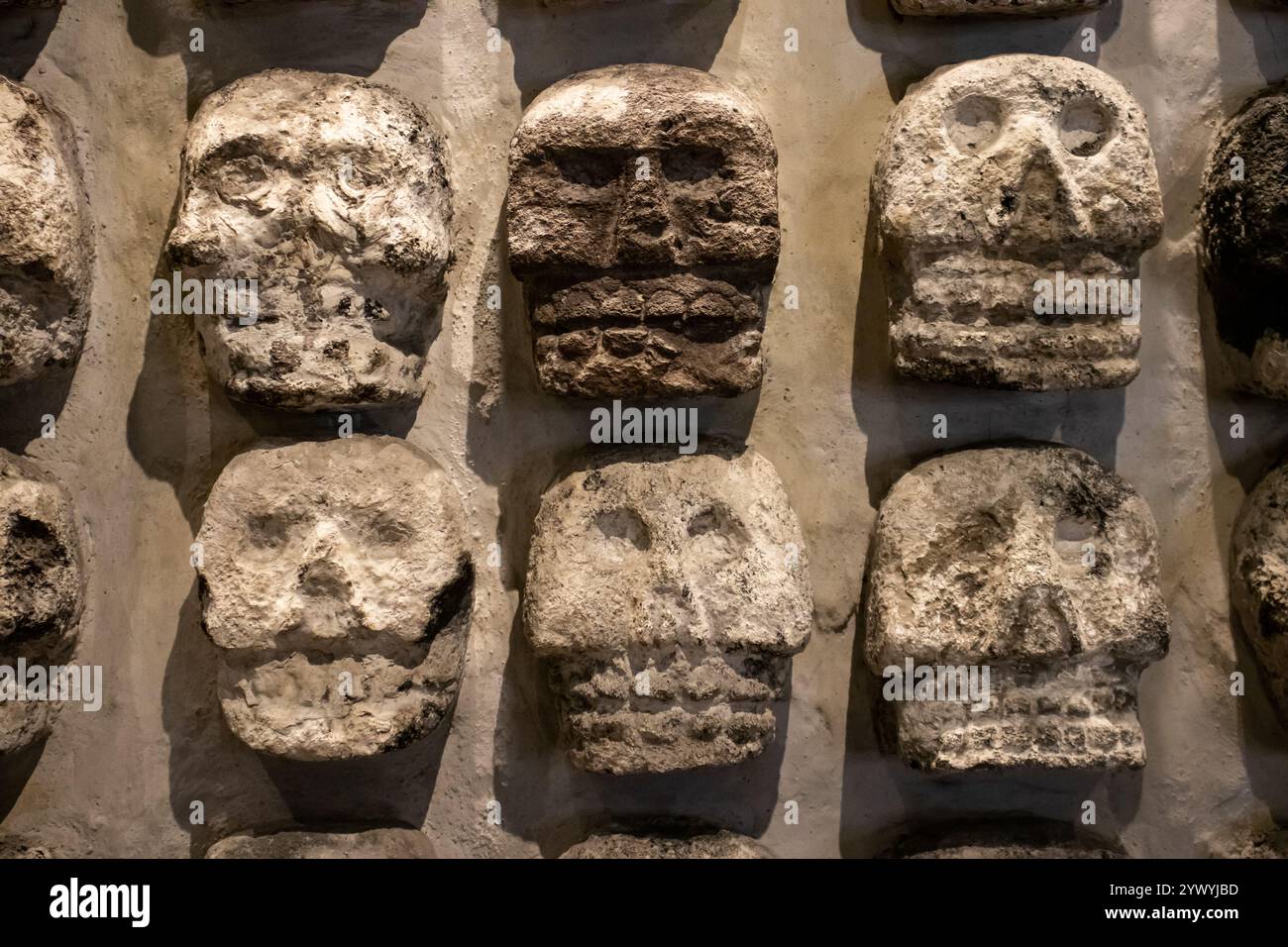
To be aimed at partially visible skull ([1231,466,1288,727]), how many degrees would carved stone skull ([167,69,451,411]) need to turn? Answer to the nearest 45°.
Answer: approximately 90° to its left

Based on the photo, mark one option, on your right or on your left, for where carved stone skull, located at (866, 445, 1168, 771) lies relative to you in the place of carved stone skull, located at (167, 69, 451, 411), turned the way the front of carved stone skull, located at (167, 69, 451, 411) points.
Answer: on your left

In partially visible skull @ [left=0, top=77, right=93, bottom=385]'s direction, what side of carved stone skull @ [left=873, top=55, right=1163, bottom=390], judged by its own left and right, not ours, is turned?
right

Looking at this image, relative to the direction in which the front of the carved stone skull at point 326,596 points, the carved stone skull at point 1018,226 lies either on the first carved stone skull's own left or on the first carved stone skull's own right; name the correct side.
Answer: on the first carved stone skull's own left

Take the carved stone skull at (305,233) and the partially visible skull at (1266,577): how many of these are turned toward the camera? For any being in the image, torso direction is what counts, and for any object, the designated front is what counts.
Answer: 2

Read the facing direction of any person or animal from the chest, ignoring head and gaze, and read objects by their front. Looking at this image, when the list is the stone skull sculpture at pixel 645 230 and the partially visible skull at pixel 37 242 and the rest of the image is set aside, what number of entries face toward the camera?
2

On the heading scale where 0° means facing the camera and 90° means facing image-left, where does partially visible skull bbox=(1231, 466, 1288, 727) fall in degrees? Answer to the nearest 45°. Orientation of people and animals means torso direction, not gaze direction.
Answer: approximately 0°

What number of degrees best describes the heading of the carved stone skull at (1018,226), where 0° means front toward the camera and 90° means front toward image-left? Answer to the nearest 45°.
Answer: approximately 0°
